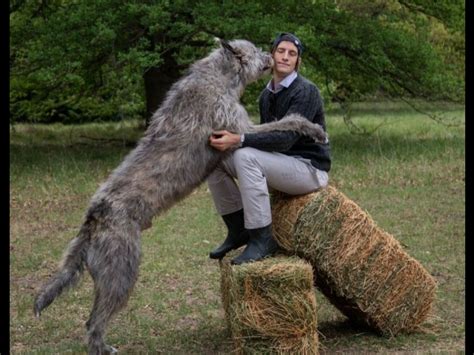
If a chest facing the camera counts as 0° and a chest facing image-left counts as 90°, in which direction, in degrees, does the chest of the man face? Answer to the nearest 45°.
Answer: approximately 45°

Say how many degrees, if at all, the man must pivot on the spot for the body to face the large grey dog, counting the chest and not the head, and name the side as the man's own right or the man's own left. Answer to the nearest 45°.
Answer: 0° — they already face it

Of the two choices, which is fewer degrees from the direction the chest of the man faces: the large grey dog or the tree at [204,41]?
the large grey dog

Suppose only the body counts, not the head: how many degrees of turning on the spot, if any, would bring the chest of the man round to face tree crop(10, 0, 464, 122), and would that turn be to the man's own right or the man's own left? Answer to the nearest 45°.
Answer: approximately 135° to the man's own right
